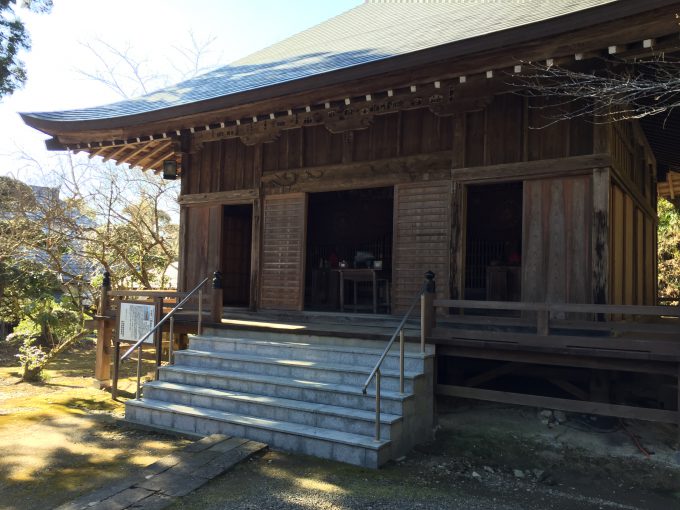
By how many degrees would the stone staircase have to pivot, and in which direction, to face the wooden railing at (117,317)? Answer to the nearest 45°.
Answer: approximately 90° to its right

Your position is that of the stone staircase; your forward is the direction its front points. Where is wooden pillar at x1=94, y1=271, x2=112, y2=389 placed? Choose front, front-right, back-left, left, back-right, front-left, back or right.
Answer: right

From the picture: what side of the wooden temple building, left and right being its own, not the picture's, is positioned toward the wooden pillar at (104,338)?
right

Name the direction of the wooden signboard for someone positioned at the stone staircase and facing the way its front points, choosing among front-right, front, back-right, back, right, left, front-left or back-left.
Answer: right

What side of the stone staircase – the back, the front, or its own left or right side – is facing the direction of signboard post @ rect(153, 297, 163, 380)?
right

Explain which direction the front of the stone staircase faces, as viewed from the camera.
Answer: facing the viewer and to the left of the viewer
